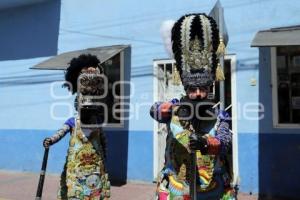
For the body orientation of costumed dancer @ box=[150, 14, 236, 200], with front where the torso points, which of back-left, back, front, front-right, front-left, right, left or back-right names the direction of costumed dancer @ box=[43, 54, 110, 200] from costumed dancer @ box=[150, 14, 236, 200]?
back-right

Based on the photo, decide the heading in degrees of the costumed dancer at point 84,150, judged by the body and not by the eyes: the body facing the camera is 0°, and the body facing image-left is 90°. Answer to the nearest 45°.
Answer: approximately 315°
